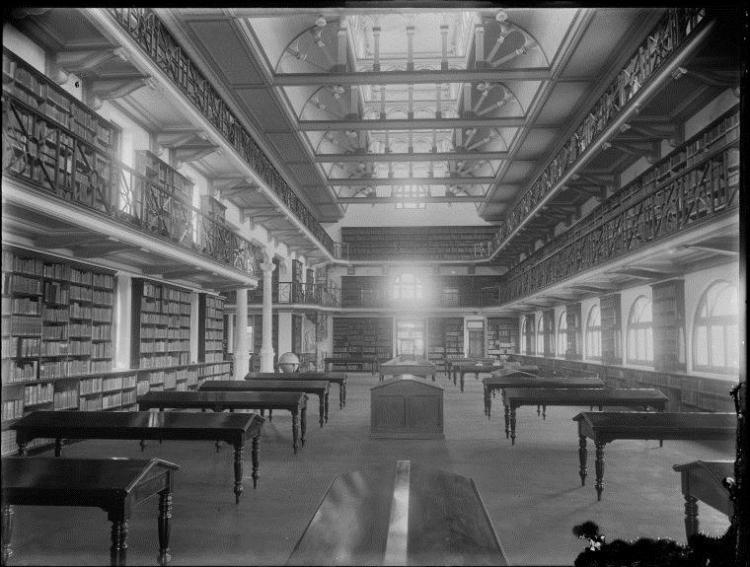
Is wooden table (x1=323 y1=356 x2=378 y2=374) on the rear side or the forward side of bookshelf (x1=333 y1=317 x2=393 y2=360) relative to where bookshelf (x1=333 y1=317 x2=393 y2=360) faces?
on the forward side

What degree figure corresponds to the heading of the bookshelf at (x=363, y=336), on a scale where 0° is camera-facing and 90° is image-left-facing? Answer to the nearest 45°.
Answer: approximately 0°

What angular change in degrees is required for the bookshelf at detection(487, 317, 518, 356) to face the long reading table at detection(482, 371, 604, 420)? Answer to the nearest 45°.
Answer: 0° — it already faces it

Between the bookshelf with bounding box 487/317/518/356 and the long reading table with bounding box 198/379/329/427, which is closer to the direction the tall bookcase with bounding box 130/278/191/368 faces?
the long reading table

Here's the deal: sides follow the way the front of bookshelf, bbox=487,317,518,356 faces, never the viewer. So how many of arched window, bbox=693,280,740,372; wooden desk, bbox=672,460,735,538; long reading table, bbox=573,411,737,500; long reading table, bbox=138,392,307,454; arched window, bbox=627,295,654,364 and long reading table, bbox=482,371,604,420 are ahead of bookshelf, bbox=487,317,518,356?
6

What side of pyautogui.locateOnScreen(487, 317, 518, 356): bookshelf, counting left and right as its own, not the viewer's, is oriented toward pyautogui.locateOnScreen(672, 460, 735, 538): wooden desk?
front

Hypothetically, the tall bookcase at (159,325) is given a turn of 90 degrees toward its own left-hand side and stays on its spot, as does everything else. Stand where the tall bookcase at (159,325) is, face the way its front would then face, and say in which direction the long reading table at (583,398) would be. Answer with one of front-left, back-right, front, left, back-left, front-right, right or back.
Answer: right

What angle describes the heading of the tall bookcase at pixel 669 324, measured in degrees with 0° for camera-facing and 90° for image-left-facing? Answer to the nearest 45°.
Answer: approximately 45°

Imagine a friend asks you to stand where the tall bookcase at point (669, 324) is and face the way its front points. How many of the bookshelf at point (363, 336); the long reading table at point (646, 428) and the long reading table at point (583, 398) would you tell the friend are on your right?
1

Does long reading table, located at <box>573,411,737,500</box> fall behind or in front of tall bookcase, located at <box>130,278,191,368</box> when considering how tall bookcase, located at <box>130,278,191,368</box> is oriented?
in front

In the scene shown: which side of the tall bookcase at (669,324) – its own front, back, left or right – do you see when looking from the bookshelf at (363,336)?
right

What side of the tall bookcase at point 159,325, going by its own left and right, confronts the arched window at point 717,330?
front

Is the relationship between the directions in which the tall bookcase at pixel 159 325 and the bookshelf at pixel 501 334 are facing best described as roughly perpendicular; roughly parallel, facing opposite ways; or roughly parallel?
roughly perpendicular

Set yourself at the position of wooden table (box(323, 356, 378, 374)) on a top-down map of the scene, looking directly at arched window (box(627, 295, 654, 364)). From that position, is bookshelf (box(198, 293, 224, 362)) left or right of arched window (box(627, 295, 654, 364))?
right
